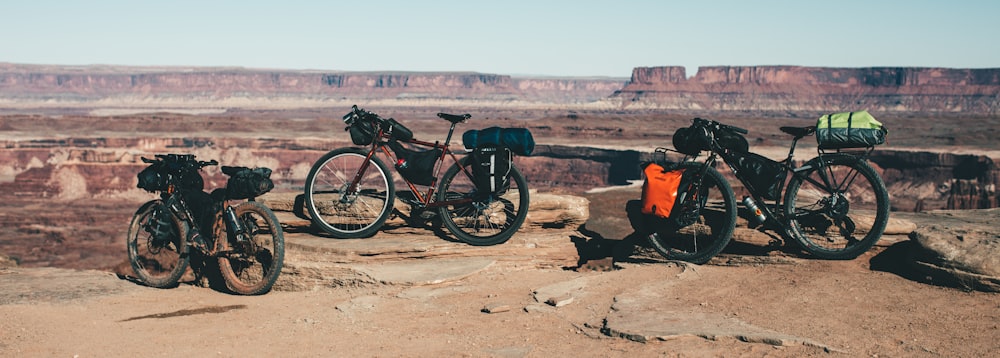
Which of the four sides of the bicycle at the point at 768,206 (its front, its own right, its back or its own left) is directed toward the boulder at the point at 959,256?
back

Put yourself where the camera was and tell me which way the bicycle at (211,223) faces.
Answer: facing away from the viewer and to the left of the viewer

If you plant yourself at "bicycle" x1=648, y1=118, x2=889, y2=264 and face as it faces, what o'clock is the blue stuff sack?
The blue stuff sack is roughly at 12 o'clock from the bicycle.

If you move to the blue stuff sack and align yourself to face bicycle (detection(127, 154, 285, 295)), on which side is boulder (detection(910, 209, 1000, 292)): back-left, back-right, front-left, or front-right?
back-left

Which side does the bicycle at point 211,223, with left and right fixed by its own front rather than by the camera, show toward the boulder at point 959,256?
back

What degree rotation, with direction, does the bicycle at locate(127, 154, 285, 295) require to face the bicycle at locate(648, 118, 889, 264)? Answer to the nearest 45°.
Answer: approximately 180°

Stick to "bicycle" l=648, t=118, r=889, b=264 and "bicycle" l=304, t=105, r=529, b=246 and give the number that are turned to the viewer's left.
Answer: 2

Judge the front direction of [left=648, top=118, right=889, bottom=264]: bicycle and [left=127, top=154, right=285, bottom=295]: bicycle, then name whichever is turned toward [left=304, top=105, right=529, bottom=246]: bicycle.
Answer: [left=648, top=118, right=889, bottom=264]: bicycle

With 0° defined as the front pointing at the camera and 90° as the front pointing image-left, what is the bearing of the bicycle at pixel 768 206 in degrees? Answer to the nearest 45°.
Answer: approximately 90°

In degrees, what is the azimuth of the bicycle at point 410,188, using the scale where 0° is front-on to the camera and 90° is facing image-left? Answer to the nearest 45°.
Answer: approximately 90°
